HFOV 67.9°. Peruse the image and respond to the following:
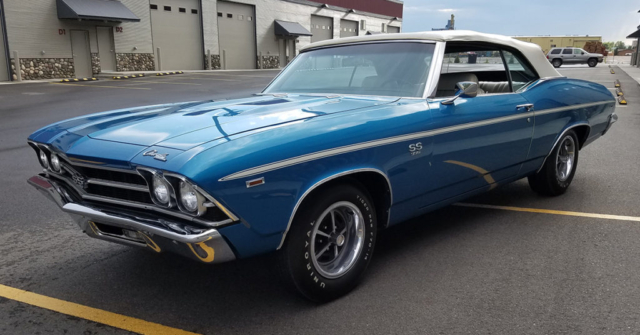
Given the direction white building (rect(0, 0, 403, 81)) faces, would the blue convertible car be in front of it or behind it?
in front

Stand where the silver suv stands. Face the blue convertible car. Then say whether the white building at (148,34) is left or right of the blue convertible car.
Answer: right

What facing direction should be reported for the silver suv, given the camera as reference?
facing to the right of the viewer

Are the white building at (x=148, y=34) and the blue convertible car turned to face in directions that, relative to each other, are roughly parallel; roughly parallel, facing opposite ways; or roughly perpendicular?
roughly perpendicular

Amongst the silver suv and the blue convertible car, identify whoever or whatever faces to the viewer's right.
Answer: the silver suv

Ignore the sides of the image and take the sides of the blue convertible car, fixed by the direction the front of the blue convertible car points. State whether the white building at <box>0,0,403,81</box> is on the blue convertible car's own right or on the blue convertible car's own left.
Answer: on the blue convertible car's own right

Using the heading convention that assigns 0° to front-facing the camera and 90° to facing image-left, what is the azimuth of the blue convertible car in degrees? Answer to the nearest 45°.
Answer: approximately 45°

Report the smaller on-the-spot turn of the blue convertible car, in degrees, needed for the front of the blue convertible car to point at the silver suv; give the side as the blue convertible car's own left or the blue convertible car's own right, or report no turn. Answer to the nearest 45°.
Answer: approximately 180°

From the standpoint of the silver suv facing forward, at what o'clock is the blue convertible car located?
The blue convertible car is roughly at 3 o'clock from the silver suv.

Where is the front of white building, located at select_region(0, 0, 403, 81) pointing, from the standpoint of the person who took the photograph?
facing the viewer and to the right of the viewer
